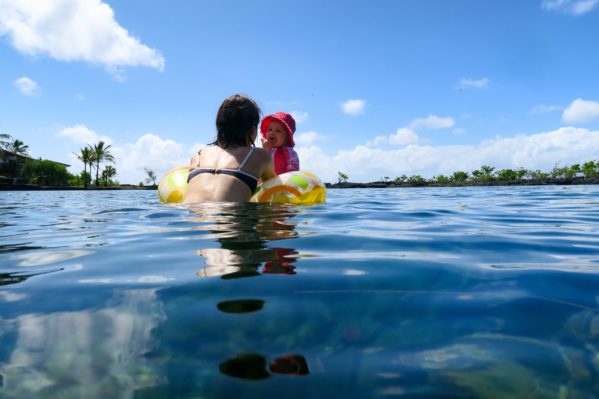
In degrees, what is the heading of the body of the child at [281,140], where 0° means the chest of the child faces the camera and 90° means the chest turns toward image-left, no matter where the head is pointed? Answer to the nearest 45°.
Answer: approximately 45°

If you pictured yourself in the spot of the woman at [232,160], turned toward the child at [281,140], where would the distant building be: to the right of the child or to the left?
left

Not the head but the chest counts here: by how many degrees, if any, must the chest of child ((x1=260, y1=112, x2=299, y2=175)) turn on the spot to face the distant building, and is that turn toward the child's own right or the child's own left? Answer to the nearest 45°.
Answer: approximately 90° to the child's own right

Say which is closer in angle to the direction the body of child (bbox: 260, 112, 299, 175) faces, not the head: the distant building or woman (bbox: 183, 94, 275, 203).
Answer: the woman

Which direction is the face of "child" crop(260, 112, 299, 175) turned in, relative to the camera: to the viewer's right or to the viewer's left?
to the viewer's left

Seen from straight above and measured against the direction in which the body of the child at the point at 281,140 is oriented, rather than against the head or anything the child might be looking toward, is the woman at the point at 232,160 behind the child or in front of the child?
in front
